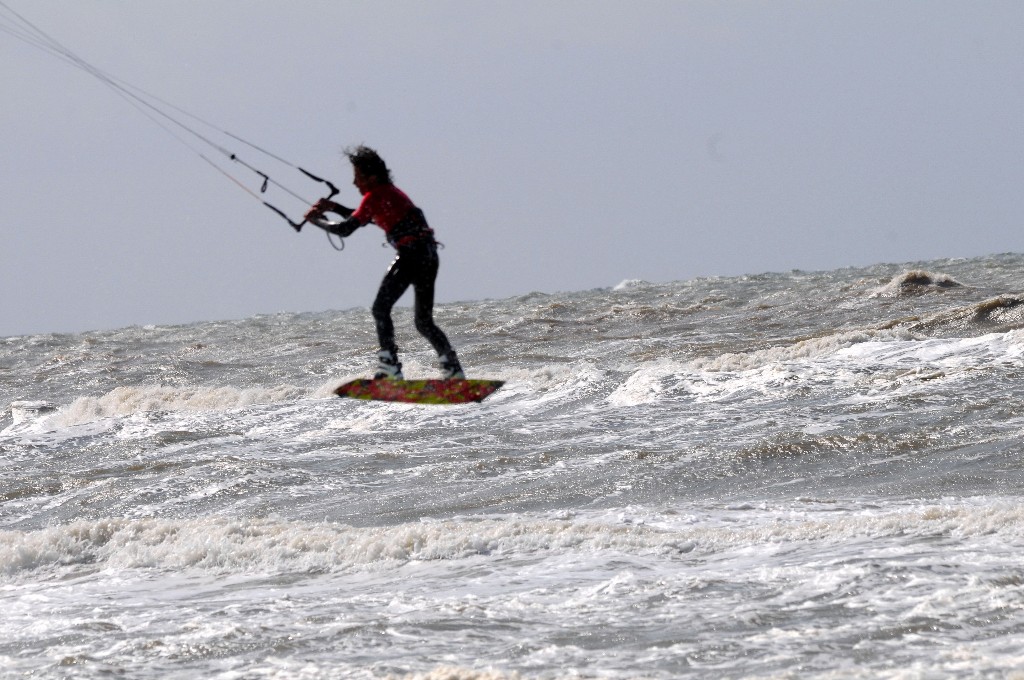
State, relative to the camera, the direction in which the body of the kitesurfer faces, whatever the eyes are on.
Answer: to the viewer's left
